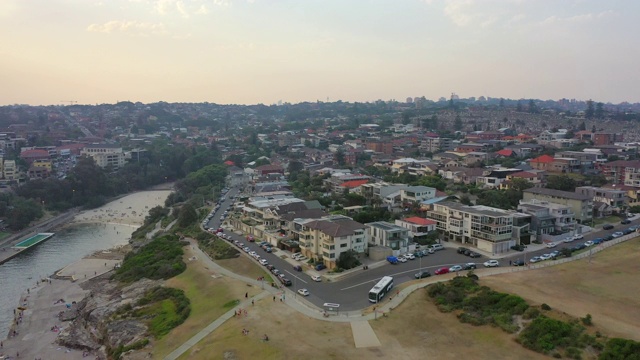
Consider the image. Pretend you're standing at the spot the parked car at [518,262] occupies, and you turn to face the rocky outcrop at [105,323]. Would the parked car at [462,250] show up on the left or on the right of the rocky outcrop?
right

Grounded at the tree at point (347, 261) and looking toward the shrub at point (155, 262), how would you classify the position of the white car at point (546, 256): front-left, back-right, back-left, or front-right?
back-right

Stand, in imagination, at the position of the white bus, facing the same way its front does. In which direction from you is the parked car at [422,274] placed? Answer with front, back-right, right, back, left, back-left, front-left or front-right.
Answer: back

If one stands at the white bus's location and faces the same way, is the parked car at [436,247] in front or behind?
behind

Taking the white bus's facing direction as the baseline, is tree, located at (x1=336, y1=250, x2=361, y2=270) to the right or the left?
on its right

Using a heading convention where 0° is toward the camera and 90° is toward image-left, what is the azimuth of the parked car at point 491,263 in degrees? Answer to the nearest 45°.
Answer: approximately 90°

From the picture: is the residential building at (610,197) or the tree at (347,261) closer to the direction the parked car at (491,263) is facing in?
the tree

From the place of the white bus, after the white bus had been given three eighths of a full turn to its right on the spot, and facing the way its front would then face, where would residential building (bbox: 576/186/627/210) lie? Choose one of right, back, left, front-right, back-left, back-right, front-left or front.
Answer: front-right

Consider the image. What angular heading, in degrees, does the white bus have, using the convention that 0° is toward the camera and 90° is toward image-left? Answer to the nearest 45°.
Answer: approximately 45°

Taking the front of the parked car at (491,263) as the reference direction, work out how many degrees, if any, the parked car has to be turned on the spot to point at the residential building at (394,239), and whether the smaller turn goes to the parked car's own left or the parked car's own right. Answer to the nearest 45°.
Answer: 0° — it already faces it

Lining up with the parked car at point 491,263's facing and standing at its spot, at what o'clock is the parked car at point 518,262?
the parked car at point 518,262 is roughly at 5 o'clock from the parked car at point 491,263.
